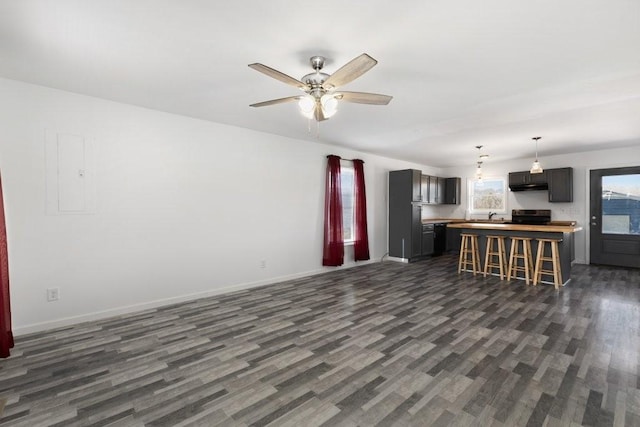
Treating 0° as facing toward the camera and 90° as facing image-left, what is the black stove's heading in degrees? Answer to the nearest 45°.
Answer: approximately 0°

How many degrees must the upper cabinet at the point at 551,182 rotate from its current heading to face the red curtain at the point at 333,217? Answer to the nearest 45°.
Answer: approximately 45° to its right

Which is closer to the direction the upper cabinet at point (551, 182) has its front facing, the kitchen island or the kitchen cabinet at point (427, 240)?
the kitchen island

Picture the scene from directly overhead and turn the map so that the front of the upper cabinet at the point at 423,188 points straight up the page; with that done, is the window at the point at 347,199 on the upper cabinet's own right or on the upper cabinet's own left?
on the upper cabinet's own right

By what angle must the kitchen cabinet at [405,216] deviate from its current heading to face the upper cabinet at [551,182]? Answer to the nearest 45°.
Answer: approximately 45° to its left

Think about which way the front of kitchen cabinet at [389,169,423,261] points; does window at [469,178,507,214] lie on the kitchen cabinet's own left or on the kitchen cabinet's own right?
on the kitchen cabinet's own left

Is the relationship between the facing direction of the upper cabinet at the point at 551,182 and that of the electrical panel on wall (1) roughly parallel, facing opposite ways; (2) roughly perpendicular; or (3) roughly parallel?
roughly perpendicular

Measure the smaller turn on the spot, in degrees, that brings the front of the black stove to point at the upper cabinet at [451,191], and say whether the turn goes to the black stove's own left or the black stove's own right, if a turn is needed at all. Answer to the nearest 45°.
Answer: approximately 90° to the black stove's own right

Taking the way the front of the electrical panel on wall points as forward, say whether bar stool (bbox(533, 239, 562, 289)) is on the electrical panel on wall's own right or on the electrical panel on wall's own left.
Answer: on the electrical panel on wall's own left

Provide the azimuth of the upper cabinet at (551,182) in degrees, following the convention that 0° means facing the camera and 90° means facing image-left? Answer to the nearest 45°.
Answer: approximately 0°
